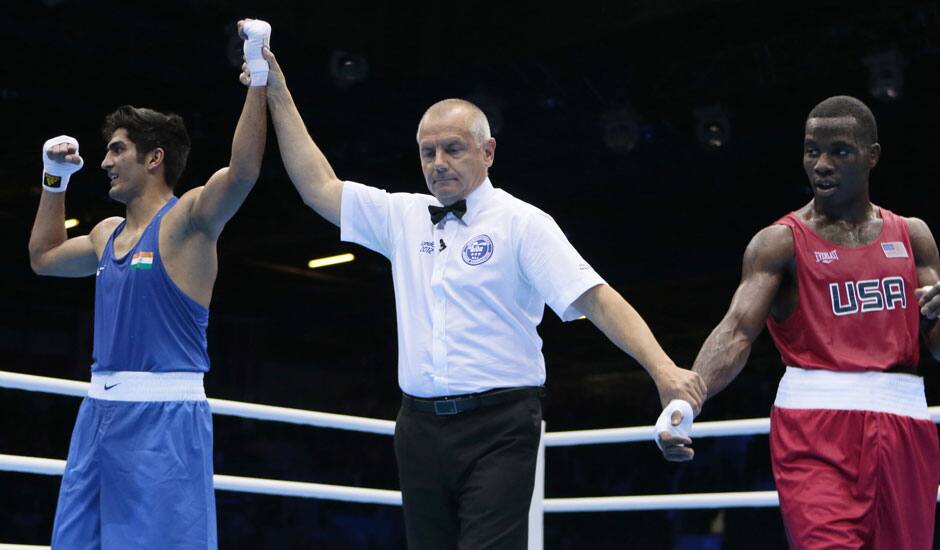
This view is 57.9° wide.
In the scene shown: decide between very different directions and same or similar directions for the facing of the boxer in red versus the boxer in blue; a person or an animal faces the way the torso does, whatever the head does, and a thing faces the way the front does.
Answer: same or similar directions

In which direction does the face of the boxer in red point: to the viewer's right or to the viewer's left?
to the viewer's left

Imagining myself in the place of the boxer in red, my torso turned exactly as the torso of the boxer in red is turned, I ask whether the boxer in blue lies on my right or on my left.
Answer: on my right

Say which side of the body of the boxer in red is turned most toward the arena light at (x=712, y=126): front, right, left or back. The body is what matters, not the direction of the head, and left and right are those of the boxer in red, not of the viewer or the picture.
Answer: back

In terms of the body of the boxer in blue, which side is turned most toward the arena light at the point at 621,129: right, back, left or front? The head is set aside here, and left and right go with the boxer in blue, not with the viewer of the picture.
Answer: back

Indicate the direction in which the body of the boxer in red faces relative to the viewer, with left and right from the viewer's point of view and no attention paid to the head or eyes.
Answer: facing the viewer

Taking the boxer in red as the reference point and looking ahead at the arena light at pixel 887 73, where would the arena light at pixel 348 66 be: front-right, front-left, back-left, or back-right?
front-left

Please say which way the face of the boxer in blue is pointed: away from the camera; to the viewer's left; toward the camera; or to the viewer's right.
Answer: to the viewer's left

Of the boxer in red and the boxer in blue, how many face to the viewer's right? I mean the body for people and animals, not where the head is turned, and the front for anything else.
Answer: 0

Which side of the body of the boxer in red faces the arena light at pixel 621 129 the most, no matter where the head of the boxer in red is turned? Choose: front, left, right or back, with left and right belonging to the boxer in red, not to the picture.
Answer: back

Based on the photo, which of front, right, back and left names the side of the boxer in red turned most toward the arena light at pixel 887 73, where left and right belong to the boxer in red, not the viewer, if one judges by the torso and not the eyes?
back
